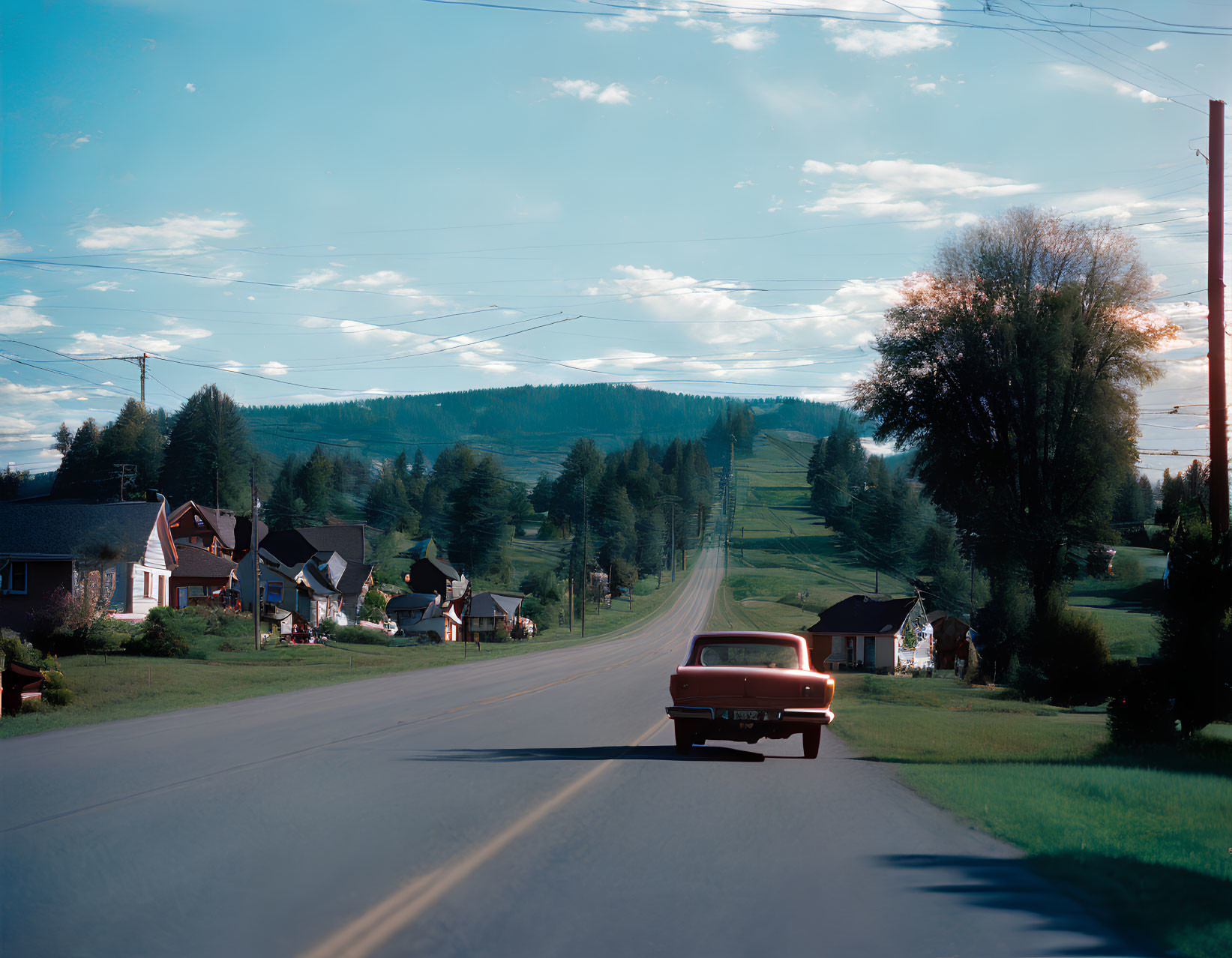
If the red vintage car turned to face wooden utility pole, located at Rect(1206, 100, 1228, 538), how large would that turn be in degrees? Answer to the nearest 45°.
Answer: approximately 45° to its right

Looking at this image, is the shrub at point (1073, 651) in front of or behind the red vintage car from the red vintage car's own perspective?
in front

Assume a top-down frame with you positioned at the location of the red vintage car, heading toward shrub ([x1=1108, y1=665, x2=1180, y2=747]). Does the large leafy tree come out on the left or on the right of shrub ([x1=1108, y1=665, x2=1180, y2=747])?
left

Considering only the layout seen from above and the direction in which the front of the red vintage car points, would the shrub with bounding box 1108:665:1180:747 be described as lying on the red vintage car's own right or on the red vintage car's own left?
on the red vintage car's own right

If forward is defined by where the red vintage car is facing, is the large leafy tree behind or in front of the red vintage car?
in front

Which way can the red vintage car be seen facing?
away from the camera
